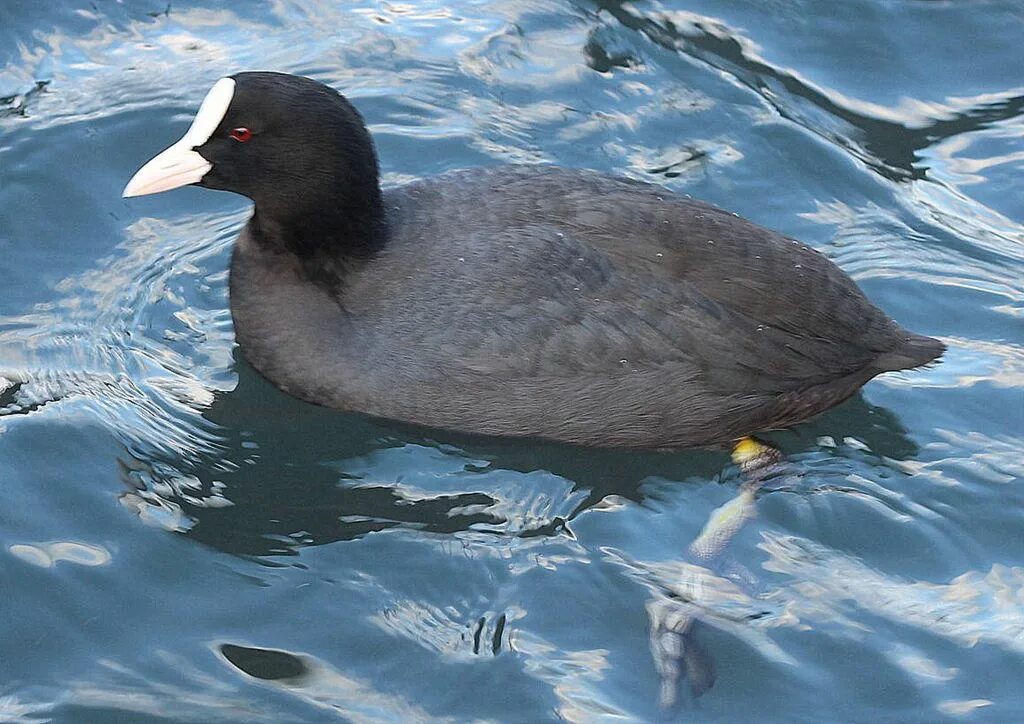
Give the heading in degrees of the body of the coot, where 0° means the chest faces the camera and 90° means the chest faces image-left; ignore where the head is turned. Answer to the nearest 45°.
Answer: approximately 90°
